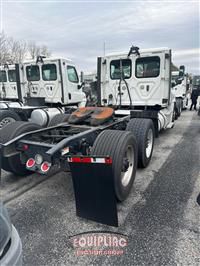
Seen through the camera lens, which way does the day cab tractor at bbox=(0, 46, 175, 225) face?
facing away from the viewer and to the right of the viewer

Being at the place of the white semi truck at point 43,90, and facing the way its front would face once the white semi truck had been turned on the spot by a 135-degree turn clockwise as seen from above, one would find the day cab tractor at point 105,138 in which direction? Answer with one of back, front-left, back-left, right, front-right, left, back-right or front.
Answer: front

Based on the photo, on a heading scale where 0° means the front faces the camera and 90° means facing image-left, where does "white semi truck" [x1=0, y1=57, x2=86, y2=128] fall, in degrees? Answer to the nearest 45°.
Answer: approximately 225°
